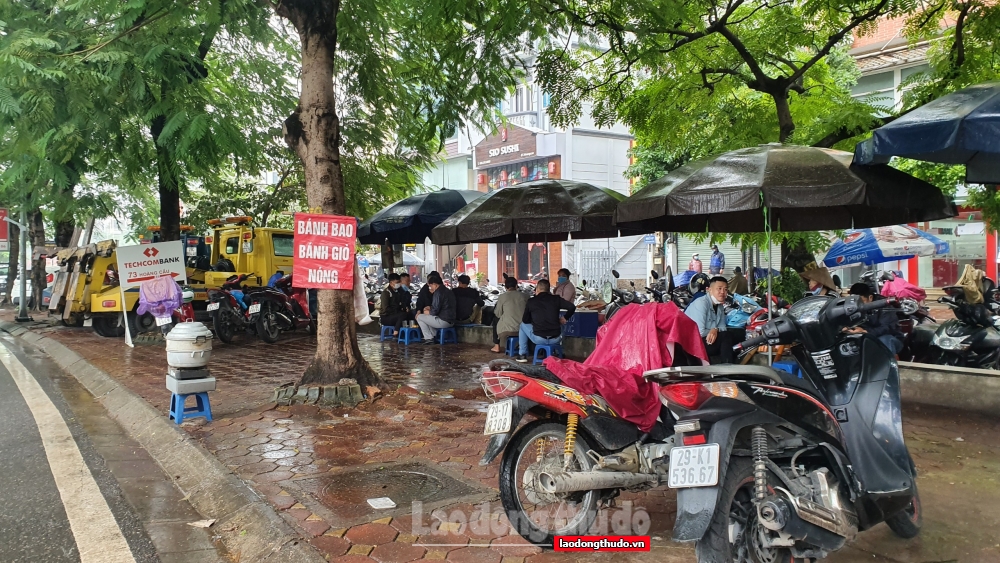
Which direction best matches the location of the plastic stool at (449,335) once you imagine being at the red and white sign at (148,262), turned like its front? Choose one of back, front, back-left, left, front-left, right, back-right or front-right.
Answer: left

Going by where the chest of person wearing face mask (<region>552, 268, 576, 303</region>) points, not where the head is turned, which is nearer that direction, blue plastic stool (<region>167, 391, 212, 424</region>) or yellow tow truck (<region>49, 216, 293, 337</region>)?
the blue plastic stool

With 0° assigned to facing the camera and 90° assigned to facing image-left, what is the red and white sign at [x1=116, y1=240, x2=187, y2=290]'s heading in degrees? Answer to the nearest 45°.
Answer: approximately 0°

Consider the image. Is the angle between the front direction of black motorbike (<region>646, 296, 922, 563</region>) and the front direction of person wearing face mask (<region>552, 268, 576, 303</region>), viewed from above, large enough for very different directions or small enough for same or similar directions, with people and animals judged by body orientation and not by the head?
very different directions

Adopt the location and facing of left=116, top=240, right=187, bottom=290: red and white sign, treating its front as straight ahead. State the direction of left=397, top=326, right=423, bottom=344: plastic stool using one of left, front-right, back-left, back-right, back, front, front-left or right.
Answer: left

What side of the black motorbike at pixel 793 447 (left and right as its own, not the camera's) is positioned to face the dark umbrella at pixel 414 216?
left

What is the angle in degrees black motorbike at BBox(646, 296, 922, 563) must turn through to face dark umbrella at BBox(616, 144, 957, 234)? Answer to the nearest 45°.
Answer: approximately 45° to its left
